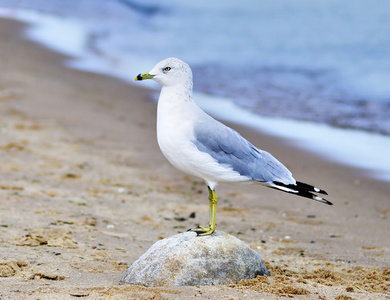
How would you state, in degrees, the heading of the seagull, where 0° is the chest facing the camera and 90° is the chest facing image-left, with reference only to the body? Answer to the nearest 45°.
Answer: approximately 90°
